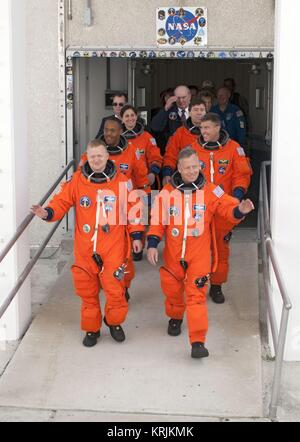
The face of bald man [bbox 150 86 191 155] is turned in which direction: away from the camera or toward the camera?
toward the camera

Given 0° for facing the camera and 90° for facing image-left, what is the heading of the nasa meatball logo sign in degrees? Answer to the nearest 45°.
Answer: approximately 0°

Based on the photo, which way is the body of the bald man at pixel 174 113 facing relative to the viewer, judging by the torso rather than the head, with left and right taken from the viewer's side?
facing the viewer

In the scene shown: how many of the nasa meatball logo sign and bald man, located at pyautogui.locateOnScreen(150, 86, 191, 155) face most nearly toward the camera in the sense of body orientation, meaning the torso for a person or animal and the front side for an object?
2

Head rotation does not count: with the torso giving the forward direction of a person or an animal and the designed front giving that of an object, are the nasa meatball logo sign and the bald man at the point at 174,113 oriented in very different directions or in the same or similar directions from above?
same or similar directions
